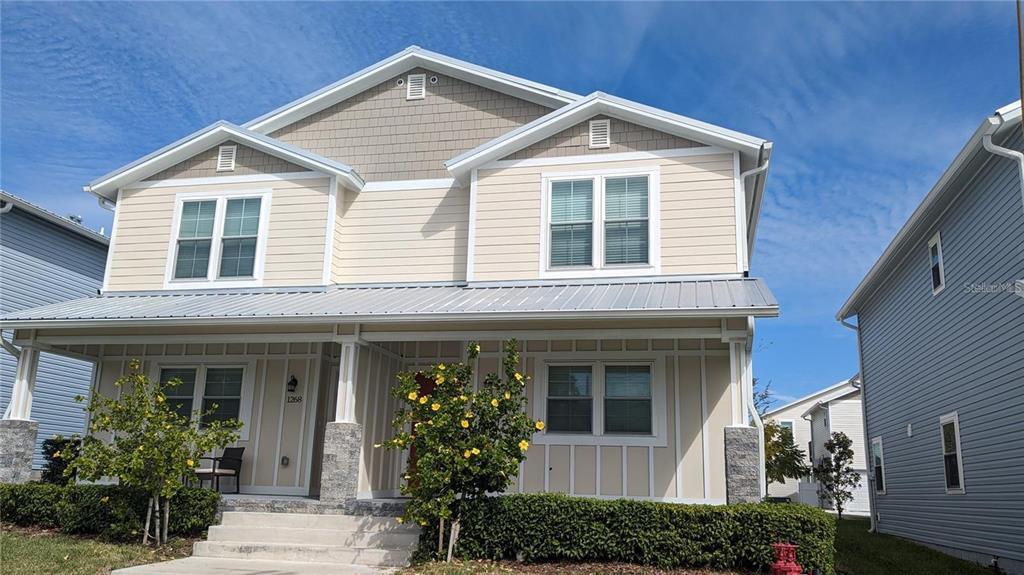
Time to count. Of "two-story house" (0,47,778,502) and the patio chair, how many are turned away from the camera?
0

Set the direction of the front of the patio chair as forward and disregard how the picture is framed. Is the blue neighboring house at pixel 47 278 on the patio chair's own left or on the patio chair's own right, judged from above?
on the patio chair's own right

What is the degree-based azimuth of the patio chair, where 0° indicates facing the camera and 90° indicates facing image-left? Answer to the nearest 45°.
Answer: approximately 45°

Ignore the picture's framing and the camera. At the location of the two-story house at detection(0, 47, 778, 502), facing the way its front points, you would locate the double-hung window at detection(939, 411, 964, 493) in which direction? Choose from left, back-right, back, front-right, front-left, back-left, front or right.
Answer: left

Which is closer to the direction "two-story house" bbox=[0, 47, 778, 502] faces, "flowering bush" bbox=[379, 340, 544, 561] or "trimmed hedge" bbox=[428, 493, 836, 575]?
the flowering bush

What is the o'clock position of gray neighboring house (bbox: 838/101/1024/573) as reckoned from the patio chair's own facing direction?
The gray neighboring house is roughly at 8 o'clock from the patio chair.

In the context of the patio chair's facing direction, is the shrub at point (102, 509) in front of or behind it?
in front

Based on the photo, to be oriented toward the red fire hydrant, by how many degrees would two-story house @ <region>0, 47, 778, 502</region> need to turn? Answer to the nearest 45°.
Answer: approximately 45° to its left

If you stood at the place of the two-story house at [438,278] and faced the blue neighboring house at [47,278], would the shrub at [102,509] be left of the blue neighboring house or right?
left

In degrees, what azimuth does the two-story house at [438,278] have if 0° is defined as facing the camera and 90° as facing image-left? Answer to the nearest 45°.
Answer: approximately 0°

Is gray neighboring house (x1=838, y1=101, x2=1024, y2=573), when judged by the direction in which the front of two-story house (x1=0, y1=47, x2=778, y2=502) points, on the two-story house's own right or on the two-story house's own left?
on the two-story house's own left

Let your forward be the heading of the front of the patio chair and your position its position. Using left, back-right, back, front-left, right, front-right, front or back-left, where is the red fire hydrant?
left

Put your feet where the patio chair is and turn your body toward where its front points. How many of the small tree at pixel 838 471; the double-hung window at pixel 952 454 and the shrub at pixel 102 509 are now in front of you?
1

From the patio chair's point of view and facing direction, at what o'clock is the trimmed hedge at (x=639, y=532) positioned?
The trimmed hedge is roughly at 9 o'clock from the patio chair.

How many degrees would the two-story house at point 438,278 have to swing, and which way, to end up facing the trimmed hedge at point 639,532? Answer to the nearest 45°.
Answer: approximately 45° to its left
